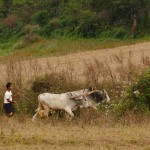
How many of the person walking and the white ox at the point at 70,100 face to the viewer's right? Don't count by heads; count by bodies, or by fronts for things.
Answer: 2

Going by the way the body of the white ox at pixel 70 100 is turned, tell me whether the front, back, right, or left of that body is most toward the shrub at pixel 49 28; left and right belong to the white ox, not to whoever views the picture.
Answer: left

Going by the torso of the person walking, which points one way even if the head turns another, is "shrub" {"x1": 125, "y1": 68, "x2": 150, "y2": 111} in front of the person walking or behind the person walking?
in front

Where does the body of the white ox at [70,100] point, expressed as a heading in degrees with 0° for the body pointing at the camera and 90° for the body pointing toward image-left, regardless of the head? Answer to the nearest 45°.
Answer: approximately 270°

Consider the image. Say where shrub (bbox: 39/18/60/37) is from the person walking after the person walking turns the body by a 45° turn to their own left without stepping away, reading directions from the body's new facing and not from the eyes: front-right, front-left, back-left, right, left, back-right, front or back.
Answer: front-left

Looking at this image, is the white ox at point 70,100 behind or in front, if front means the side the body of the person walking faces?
in front

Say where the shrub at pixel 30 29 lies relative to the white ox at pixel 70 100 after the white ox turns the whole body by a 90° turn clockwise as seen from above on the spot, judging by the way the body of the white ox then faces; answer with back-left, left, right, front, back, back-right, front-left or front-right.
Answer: back

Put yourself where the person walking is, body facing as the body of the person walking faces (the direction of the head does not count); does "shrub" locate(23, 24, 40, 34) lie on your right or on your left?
on your left

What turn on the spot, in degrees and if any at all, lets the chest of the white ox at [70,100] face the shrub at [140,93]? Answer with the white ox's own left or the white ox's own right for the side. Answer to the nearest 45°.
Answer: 0° — it already faces it

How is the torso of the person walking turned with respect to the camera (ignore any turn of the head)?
to the viewer's right
